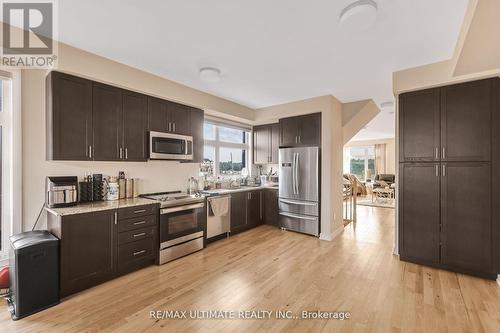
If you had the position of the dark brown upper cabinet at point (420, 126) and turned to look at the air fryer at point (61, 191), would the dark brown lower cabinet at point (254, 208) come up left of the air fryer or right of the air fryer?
right

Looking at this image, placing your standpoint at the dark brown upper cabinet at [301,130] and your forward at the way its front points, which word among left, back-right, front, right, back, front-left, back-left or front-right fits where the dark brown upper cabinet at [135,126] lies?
front

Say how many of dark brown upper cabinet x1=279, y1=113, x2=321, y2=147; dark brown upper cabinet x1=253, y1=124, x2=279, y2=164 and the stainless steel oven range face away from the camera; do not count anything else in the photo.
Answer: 0

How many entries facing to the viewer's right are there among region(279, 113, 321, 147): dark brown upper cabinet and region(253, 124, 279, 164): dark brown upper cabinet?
0

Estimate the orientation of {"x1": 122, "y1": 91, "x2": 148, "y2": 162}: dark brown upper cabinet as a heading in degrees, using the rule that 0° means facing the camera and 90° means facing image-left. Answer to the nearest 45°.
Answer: approximately 315°

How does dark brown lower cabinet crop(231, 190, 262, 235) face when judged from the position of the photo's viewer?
facing the viewer and to the right of the viewer

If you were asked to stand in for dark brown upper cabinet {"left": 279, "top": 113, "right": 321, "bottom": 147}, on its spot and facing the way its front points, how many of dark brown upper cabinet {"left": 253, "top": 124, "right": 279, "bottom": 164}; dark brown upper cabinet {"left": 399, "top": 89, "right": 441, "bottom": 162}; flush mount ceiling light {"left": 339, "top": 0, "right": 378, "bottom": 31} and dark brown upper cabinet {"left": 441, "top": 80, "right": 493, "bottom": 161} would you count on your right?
1

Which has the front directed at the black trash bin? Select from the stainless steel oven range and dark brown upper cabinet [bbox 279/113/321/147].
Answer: the dark brown upper cabinet

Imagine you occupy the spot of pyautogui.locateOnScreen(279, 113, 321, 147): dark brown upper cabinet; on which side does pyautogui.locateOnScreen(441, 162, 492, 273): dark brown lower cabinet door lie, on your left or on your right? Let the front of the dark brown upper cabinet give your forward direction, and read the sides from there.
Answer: on your left

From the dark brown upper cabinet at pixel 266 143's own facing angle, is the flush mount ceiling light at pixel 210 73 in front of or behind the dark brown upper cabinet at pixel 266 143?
in front

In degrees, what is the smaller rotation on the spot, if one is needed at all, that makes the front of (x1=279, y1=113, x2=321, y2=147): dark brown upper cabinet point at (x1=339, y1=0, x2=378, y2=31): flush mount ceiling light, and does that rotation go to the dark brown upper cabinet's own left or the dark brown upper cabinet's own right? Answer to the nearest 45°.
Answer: approximately 45° to the dark brown upper cabinet's own left

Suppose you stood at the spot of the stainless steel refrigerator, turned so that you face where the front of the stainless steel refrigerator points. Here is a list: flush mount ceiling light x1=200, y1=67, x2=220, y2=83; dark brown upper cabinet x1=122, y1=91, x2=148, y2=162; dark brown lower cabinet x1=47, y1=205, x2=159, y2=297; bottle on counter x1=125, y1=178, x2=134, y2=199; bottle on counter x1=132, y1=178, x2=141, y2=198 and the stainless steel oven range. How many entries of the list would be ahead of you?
6

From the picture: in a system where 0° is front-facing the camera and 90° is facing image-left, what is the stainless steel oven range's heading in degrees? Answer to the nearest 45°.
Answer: approximately 315°

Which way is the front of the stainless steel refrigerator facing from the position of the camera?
facing the viewer and to the left of the viewer

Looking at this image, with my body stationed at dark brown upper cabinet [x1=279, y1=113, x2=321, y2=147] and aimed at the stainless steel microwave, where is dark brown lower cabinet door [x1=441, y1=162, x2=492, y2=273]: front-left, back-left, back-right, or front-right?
back-left
